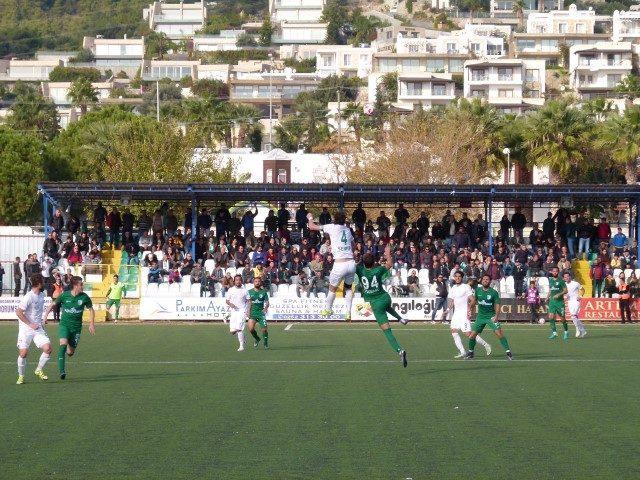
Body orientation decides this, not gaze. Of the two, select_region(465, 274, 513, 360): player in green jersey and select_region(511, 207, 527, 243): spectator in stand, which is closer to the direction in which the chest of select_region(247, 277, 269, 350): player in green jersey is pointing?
the player in green jersey

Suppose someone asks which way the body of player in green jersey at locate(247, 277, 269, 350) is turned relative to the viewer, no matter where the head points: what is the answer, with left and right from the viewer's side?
facing the viewer

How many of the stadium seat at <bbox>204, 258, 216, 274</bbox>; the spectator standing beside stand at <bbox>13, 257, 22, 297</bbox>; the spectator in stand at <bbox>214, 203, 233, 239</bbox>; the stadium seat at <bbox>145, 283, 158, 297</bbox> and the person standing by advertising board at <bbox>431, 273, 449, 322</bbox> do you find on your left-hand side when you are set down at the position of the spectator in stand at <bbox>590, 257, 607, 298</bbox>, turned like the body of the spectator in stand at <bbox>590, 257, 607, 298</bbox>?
0

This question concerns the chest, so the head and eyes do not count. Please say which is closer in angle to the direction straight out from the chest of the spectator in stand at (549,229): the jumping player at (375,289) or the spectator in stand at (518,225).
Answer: the jumping player

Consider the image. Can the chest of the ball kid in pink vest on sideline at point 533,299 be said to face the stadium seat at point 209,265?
no

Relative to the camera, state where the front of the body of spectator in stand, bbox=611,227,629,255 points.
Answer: toward the camera

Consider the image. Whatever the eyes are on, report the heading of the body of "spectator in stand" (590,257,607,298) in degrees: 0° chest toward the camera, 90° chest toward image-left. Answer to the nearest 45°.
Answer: approximately 0°

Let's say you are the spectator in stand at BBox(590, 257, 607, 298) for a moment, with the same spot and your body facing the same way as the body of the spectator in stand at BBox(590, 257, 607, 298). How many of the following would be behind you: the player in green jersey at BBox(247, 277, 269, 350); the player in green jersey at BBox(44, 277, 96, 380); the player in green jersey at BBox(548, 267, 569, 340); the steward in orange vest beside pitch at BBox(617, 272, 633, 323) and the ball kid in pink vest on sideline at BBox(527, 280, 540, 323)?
0

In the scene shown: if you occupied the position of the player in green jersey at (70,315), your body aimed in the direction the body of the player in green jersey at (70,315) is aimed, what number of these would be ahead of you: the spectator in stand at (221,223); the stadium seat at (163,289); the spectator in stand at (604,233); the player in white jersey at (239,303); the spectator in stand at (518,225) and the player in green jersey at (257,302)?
0

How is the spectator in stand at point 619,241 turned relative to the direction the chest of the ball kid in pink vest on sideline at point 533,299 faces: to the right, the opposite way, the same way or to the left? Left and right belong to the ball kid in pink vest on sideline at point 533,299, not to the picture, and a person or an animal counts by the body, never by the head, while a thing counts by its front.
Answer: the same way

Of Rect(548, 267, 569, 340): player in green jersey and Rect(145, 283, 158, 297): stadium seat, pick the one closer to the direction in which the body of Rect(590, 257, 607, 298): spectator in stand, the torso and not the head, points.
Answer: the player in green jersey

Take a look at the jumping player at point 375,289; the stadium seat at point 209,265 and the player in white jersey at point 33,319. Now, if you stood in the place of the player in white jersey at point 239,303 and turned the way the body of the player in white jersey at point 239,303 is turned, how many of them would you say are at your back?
1

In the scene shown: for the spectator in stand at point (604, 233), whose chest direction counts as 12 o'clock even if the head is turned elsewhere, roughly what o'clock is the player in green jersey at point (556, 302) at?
The player in green jersey is roughly at 12 o'clock from the spectator in stand.

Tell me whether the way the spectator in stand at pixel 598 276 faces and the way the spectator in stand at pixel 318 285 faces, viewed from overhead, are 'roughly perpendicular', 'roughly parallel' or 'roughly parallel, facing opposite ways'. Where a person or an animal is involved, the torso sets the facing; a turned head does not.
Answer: roughly parallel

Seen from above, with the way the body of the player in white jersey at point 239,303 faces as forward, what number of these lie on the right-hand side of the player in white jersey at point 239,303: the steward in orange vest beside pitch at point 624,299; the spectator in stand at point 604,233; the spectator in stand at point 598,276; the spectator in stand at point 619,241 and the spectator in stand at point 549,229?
0

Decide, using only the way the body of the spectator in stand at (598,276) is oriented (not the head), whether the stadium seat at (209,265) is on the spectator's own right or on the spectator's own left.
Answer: on the spectator's own right

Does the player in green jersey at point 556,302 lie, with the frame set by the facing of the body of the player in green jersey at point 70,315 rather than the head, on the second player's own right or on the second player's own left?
on the second player's own left

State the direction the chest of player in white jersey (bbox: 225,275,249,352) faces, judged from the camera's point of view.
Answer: toward the camera

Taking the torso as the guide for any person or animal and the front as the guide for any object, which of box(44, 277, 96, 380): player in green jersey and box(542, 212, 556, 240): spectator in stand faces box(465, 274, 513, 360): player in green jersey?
the spectator in stand
